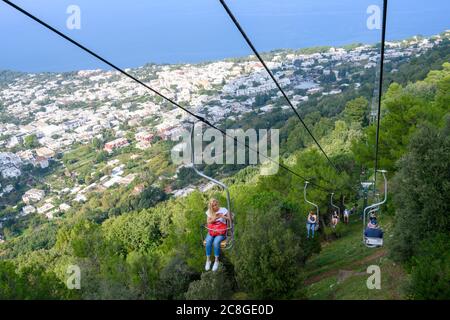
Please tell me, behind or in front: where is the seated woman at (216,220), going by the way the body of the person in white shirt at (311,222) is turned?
in front

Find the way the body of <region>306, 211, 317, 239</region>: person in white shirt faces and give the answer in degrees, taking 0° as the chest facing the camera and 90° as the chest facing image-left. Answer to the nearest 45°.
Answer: approximately 0°
